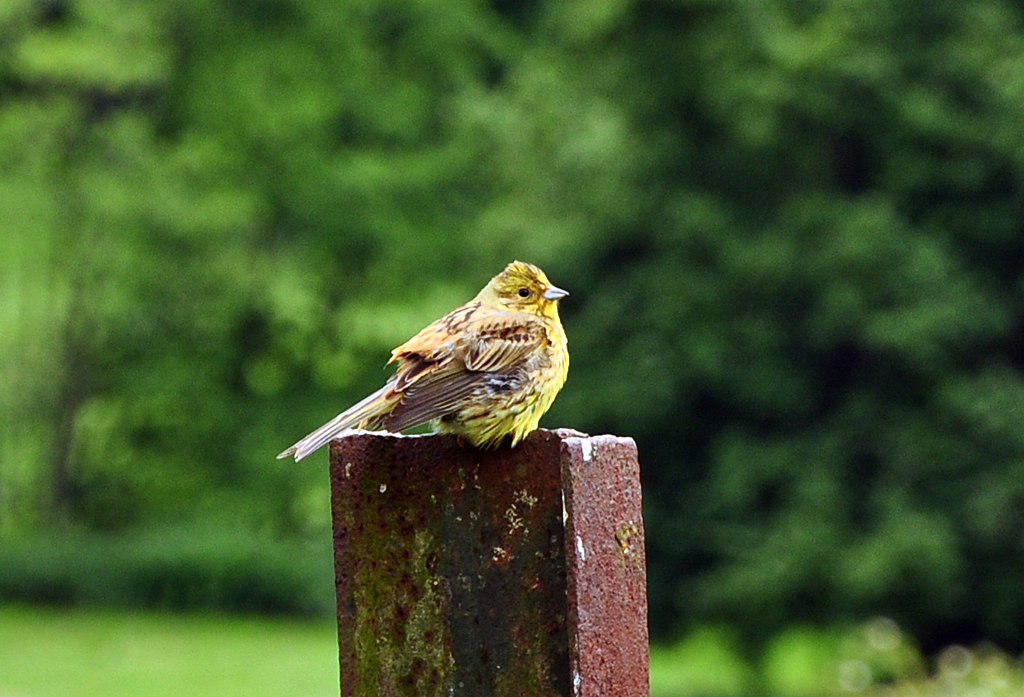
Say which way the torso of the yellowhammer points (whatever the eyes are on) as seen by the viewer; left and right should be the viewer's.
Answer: facing to the right of the viewer

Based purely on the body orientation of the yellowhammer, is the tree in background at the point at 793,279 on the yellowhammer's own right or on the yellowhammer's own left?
on the yellowhammer's own left
